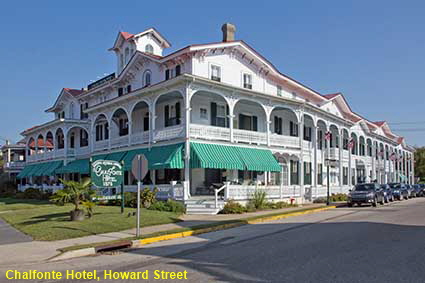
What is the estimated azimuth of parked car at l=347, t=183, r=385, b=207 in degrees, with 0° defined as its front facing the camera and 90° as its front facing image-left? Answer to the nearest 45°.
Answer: approximately 45°

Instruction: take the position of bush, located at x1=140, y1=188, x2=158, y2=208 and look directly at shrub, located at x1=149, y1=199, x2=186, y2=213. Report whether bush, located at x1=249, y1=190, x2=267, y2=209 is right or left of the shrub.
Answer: left

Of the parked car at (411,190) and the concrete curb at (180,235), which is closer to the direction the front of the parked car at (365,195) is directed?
the concrete curb

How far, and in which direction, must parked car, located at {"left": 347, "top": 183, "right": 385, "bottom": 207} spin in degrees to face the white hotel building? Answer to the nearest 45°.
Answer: approximately 45° to its right

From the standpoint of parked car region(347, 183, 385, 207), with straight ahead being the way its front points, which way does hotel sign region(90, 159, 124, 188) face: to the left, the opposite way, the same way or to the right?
to the left

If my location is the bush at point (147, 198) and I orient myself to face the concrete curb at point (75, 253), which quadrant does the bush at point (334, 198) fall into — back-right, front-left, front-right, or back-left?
back-left

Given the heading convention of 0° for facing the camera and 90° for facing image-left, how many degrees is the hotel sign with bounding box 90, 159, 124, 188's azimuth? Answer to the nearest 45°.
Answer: approximately 0°

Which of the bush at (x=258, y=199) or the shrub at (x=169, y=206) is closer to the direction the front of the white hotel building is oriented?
the bush

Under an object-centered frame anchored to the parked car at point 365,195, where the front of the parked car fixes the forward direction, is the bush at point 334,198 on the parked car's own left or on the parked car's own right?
on the parked car's own right

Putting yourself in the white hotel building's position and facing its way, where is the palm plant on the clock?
The palm plant is roughly at 2 o'clock from the white hotel building.

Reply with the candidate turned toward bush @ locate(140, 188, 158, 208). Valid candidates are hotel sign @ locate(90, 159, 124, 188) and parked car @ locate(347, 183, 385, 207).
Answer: the parked car
